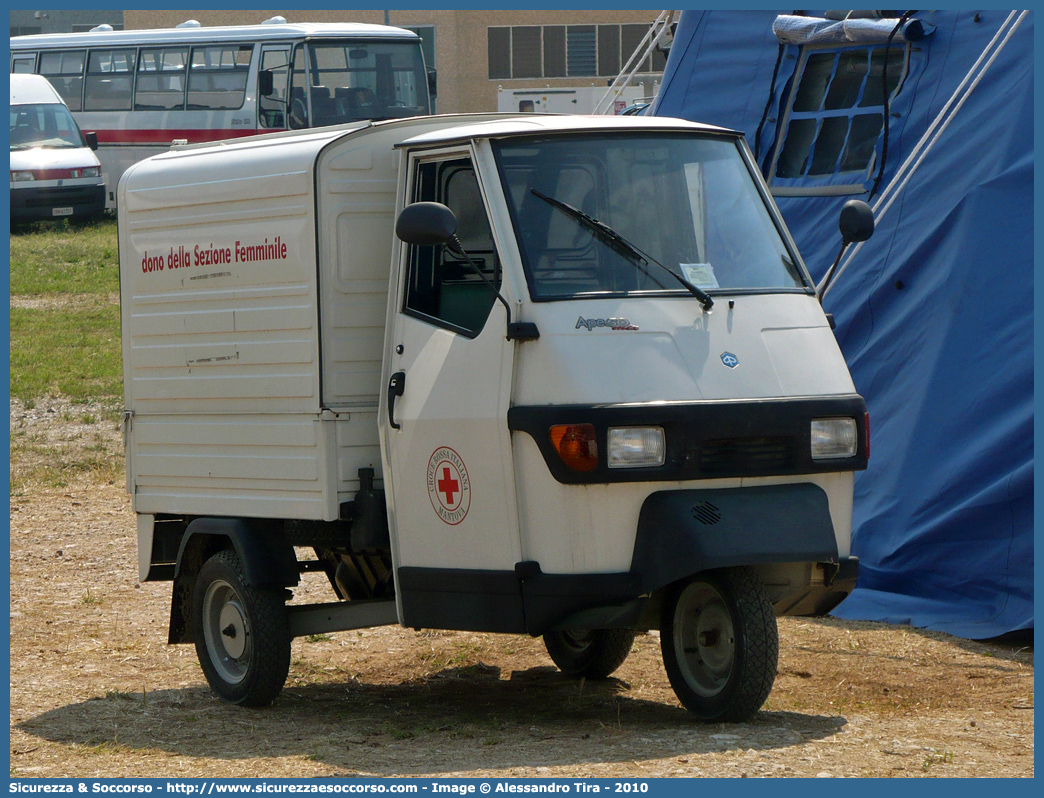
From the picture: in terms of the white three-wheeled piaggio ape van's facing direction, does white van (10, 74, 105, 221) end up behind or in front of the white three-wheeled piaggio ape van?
behind

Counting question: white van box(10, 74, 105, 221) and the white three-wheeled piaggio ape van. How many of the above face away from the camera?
0

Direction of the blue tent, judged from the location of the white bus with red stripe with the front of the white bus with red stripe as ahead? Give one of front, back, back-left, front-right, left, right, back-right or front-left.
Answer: front-right

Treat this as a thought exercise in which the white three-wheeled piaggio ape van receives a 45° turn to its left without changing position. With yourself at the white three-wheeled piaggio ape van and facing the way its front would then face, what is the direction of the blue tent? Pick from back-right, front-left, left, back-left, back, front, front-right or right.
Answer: front-left

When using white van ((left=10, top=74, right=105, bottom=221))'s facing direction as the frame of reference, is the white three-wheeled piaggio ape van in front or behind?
in front

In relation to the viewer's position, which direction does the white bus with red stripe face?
facing the viewer and to the right of the viewer

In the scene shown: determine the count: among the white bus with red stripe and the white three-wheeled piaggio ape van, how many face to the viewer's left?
0
